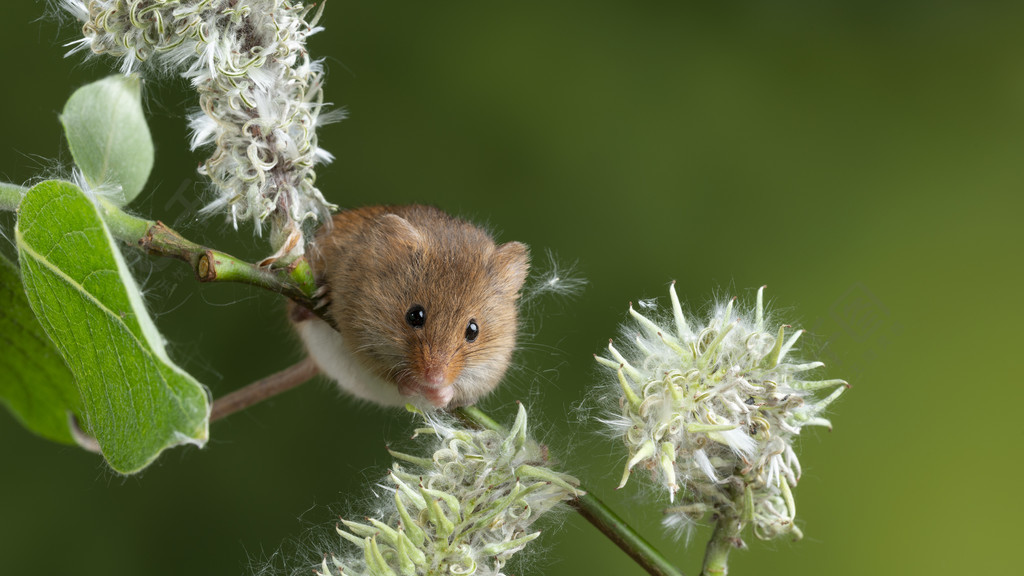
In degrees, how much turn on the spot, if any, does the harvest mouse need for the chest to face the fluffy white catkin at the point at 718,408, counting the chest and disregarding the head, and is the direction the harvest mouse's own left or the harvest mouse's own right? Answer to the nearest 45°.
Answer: approximately 45° to the harvest mouse's own left

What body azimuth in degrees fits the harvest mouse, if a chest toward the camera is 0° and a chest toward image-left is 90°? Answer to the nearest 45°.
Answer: approximately 0°
